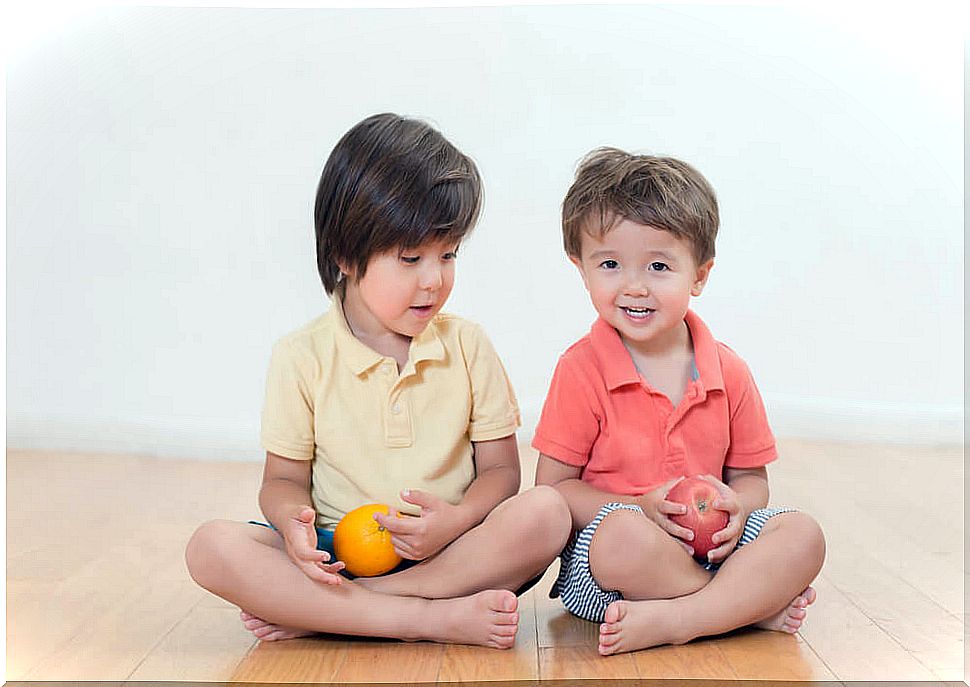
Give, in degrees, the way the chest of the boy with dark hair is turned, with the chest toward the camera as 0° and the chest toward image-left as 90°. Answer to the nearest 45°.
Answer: approximately 0°

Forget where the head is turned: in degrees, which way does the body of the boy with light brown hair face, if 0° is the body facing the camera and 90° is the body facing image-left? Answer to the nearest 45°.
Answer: approximately 0°
